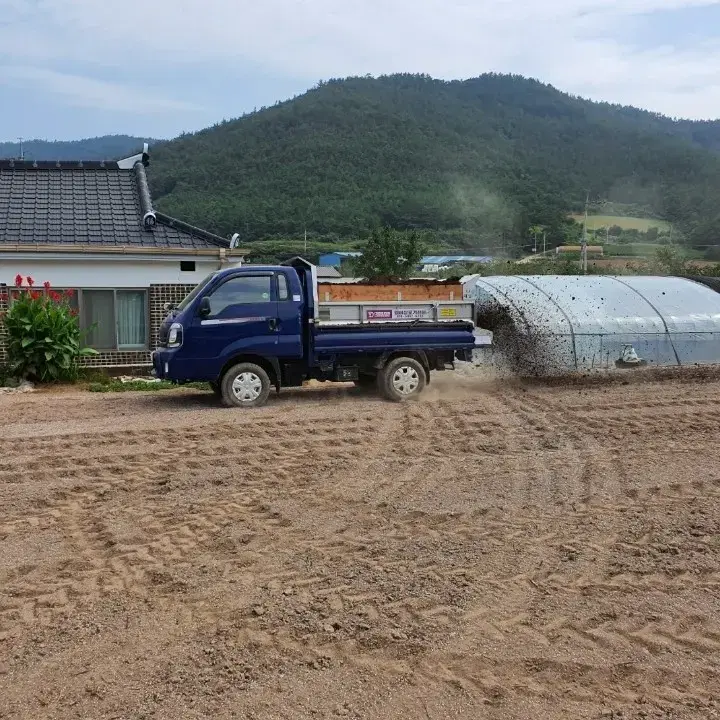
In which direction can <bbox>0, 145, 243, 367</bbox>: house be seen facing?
toward the camera

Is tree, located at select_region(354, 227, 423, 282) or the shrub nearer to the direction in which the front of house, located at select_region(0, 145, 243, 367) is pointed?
the shrub

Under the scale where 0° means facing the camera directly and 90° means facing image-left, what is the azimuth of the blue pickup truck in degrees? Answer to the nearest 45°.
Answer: approximately 90°

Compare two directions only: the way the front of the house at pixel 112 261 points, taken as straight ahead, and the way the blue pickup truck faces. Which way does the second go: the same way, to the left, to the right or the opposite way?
to the right

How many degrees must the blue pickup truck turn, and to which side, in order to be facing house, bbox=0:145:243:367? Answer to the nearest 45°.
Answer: approximately 45° to its right

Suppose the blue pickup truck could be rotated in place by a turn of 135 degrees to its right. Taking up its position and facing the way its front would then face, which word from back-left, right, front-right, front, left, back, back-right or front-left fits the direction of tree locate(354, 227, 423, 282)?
front-left

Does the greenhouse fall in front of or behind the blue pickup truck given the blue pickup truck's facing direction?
behind

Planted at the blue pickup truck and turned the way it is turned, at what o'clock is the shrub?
The shrub is roughly at 1 o'clock from the blue pickup truck.

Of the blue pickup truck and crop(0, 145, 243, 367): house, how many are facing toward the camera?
1

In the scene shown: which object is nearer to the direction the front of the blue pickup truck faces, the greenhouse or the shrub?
the shrub

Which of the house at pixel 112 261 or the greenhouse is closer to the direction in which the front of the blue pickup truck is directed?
the house

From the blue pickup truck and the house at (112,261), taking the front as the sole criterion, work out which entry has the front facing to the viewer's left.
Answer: the blue pickup truck

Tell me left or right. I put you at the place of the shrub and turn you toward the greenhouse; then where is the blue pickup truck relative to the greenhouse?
right

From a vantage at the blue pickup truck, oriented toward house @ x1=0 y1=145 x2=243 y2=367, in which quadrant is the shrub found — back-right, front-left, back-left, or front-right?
front-left

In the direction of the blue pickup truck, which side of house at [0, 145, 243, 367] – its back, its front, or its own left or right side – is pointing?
front

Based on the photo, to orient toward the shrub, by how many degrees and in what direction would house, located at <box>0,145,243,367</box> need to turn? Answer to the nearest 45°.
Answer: approximately 45° to its right

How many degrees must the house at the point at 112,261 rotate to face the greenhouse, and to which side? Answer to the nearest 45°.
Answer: approximately 45° to its left
